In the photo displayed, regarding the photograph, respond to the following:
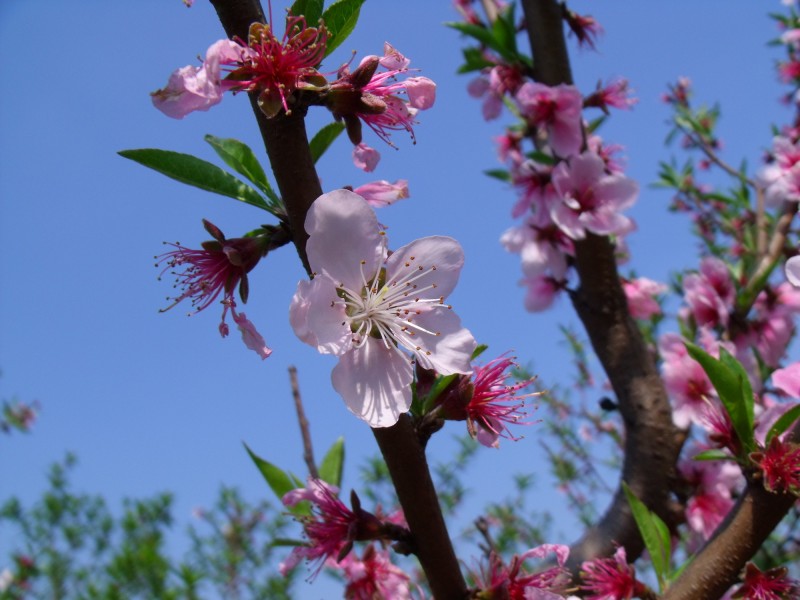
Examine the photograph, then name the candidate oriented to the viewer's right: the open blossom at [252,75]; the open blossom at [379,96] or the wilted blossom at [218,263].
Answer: the open blossom at [379,96]

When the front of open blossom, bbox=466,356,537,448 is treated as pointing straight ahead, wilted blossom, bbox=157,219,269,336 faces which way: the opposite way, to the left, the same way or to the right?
the opposite way

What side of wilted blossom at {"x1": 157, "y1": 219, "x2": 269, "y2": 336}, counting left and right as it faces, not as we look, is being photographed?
left

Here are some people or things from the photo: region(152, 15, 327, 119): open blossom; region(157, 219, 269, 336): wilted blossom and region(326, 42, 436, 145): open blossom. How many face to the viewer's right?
1

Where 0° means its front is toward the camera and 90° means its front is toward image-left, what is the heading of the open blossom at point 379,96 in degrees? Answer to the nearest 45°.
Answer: approximately 270°

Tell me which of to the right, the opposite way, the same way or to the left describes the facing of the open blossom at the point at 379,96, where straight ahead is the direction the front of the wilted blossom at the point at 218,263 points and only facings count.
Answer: the opposite way

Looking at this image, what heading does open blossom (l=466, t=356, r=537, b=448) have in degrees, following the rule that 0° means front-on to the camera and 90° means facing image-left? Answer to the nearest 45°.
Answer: approximately 270°
